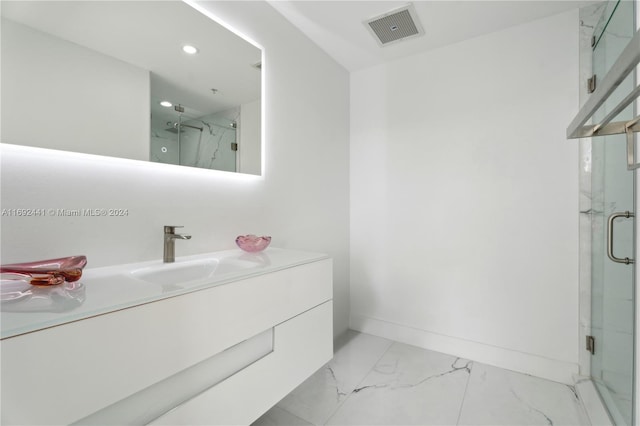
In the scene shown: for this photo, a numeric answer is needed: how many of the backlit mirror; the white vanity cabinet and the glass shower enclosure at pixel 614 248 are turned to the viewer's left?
1

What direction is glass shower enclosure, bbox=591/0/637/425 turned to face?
to the viewer's left

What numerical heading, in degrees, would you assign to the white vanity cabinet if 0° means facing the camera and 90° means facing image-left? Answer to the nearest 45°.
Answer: approximately 315°

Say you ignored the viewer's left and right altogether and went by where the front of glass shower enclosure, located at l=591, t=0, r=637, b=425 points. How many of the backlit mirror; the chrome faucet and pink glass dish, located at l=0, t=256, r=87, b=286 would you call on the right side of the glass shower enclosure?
0

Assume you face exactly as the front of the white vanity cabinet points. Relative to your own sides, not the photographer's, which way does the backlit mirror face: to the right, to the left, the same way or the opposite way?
the same way

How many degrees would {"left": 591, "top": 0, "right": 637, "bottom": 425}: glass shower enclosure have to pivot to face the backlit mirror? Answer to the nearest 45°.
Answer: approximately 45° to its left

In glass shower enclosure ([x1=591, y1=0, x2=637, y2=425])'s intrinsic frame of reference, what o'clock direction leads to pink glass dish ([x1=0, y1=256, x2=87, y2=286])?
The pink glass dish is roughly at 10 o'clock from the glass shower enclosure.

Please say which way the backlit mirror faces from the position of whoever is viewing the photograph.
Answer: facing the viewer and to the right of the viewer

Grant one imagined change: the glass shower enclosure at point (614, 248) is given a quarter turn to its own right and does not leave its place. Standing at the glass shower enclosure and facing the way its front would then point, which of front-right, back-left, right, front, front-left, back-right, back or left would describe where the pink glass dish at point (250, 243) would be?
back-left
